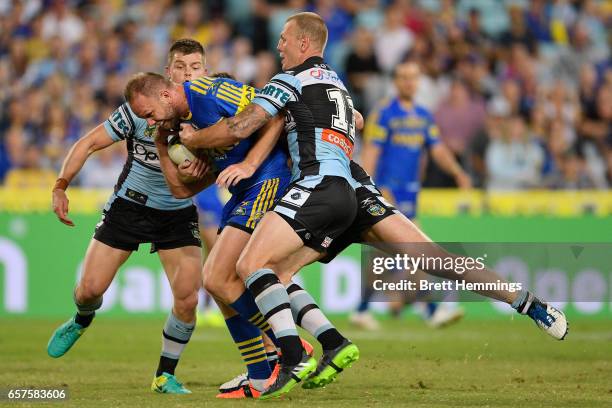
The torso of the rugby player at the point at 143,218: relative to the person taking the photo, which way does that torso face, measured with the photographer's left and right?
facing the viewer and to the right of the viewer

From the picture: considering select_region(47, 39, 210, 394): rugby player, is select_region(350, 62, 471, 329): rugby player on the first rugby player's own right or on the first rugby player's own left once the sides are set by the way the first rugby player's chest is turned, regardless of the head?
on the first rugby player's own left

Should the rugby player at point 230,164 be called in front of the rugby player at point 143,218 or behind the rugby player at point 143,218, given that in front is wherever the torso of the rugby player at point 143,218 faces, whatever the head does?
in front
